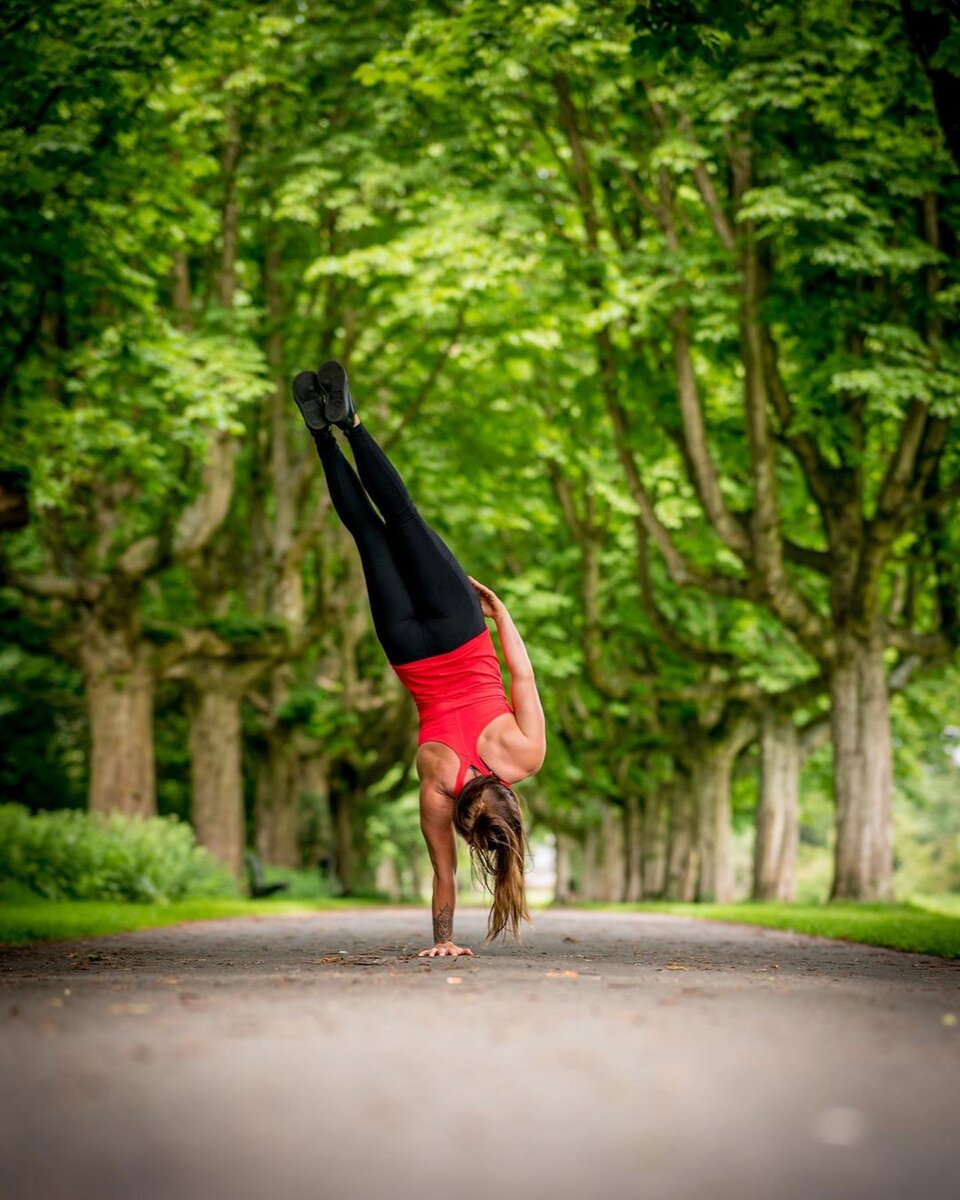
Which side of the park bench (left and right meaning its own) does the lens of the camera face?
right

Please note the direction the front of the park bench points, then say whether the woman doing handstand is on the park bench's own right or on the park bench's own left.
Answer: on the park bench's own right

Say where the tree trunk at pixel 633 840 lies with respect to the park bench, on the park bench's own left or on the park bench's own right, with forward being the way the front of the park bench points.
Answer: on the park bench's own left

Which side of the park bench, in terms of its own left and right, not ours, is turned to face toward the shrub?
right
